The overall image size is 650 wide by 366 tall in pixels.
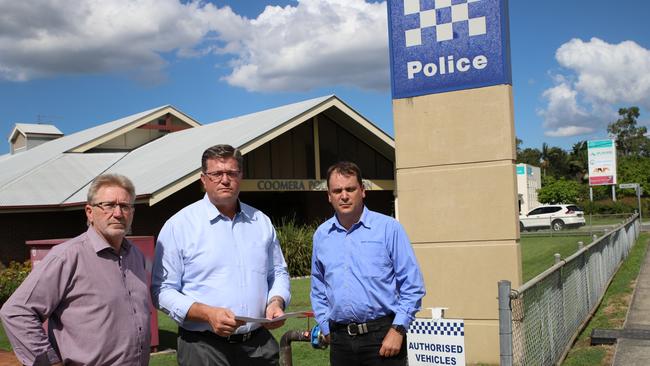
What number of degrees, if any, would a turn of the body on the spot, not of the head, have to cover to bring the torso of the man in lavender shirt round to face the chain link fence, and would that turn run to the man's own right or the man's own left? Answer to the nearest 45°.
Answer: approximately 90° to the man's own left

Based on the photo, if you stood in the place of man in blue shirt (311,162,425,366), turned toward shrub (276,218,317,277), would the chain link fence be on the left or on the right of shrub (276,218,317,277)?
right

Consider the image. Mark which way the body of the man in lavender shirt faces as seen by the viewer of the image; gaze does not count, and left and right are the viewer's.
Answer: facing the viewer and to the right of the viewer

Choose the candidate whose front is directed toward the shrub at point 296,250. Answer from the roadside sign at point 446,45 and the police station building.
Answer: the police station building

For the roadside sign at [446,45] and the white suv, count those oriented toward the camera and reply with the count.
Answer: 1

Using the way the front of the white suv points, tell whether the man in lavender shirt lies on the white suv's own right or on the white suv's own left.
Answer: on the white suv's own left

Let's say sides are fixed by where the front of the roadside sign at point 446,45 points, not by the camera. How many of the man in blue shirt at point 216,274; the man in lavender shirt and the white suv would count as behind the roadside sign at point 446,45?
1

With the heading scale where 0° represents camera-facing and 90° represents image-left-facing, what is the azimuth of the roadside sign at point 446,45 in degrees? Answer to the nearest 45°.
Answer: approximately 0°

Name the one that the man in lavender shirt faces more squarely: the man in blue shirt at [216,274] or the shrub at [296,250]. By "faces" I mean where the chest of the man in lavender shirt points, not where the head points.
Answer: the man in blue shirt

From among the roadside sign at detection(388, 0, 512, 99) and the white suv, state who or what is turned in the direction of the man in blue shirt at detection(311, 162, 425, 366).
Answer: the roadside sign

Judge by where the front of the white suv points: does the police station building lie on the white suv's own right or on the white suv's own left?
on the white suv's own left

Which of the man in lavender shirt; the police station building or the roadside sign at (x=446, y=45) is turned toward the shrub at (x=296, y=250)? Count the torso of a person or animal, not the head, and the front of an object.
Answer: the police station building
